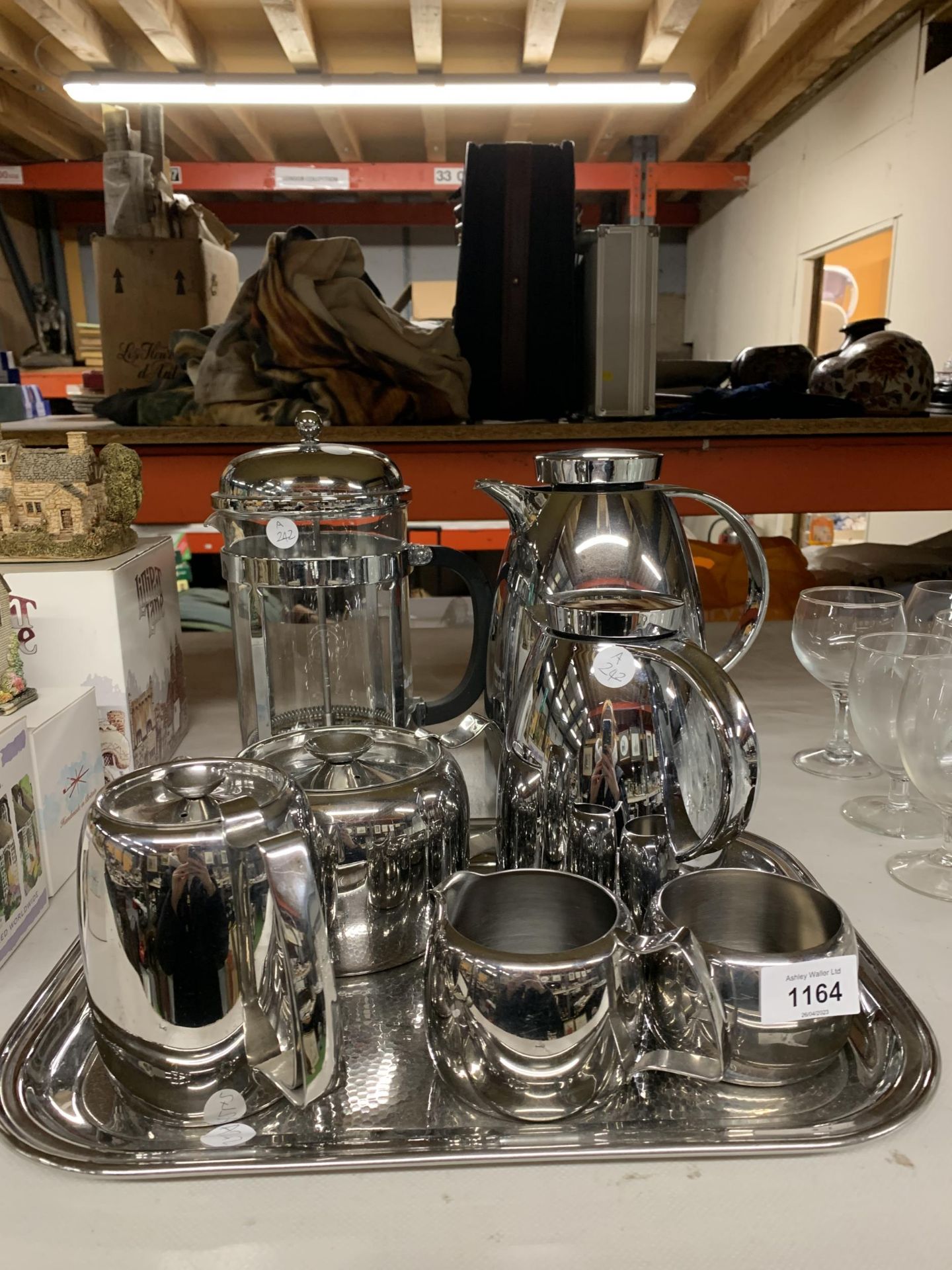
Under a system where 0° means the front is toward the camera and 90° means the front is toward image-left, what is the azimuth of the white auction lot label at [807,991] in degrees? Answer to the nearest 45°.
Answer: approximately 0°

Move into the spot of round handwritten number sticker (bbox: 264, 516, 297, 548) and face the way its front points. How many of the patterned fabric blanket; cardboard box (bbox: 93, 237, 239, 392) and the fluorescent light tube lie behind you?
3

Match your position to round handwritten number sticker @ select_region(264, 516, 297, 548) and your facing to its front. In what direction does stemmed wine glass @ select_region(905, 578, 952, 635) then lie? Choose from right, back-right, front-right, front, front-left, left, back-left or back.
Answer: left
